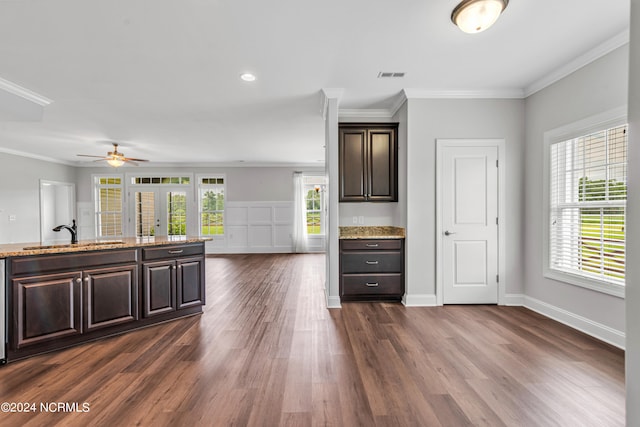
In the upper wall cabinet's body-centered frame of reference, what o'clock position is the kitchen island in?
The kitchen island is roughly at 2 o'clock from the upper wall cabinet.

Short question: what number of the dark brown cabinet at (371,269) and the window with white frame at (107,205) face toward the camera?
2

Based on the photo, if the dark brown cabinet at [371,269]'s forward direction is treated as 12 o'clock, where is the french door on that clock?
The french door is roughly at 4 o'clock from the dark brown cabinet.

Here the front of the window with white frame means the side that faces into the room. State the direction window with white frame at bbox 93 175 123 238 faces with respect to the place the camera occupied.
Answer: facing the viewer

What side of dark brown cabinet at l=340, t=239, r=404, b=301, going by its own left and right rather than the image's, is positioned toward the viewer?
front

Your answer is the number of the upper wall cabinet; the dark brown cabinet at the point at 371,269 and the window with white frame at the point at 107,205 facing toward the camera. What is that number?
3

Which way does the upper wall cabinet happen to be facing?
toward the camera

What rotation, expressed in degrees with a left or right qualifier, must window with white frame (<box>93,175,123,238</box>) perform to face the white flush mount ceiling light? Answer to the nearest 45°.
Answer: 0° — it already faces it

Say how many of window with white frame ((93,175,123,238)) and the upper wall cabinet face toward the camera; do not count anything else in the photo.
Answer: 2

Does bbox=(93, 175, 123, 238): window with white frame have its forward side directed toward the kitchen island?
yes

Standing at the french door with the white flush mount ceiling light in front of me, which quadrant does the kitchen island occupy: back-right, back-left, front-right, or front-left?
front-right

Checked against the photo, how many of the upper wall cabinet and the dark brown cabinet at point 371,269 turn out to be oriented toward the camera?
2

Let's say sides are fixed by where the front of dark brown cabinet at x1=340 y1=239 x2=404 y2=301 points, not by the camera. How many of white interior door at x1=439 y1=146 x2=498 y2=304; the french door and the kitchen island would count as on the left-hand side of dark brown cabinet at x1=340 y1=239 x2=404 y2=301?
1
